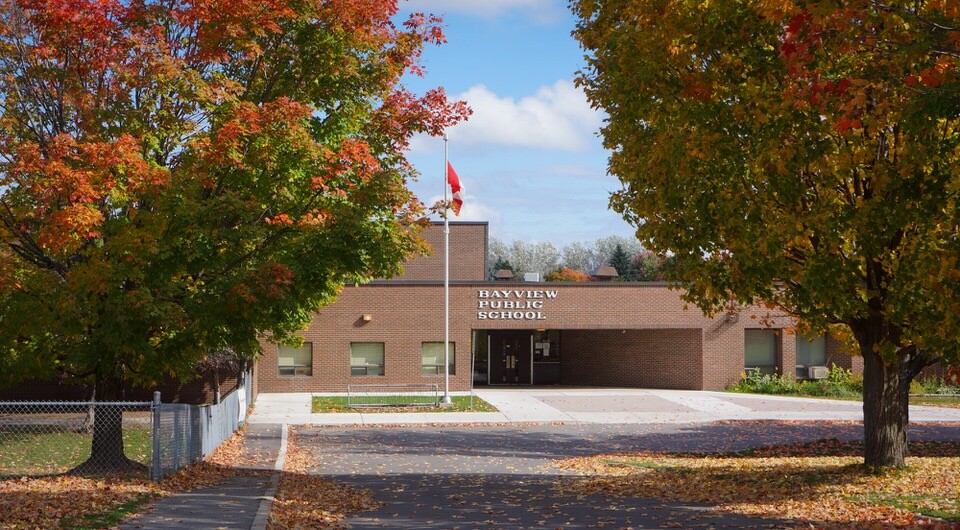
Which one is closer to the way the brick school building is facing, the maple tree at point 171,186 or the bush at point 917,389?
the maple tree

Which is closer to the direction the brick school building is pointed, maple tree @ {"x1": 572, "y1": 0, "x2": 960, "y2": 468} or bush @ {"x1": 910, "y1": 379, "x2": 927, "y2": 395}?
the maple tree

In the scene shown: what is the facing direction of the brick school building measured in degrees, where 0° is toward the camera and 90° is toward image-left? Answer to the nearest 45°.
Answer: approximately 0°

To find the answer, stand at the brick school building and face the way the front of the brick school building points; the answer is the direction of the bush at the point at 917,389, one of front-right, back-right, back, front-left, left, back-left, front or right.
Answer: left
